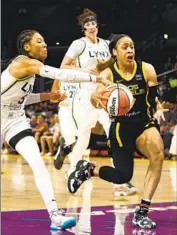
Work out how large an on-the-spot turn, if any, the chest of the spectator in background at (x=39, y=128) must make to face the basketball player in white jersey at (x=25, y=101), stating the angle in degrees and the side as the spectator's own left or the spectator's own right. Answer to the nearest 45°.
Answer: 0° — they already face them

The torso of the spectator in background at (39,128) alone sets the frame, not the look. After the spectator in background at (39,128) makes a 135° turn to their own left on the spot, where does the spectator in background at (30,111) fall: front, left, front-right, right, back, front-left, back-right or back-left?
front-left

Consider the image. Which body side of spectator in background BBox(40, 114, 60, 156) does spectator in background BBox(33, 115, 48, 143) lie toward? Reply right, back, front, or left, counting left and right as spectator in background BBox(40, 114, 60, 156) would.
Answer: right

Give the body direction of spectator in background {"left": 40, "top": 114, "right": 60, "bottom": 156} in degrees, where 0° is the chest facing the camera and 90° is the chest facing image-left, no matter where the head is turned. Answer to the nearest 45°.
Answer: approximately 45°

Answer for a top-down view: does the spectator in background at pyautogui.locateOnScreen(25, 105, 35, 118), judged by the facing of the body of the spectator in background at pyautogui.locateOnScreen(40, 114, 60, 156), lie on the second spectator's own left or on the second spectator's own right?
on the second spectator's own right

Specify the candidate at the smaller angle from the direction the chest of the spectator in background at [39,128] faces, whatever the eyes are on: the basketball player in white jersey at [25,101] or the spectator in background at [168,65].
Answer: the basketball player in white jersey

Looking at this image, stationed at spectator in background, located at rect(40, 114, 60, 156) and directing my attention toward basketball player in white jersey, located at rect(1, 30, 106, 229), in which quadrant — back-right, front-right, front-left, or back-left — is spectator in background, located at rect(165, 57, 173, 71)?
back-left

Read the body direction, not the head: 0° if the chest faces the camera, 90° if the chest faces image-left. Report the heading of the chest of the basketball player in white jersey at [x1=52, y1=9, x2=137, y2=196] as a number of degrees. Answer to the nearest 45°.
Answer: approximately 315°
